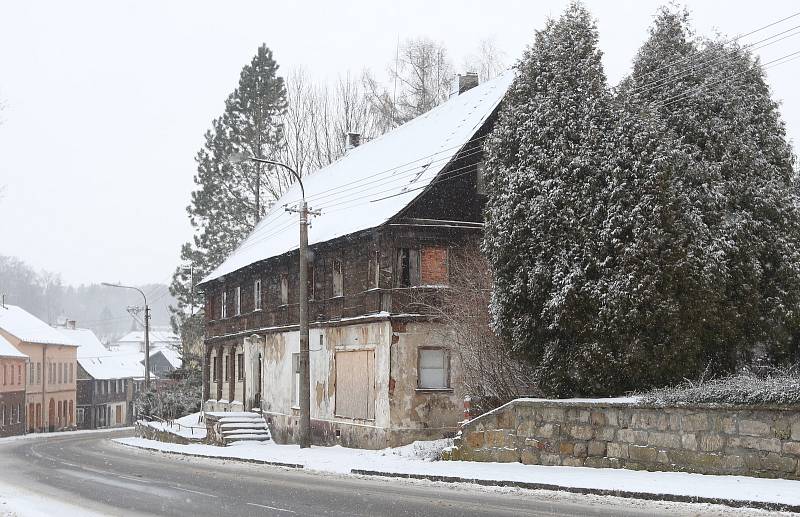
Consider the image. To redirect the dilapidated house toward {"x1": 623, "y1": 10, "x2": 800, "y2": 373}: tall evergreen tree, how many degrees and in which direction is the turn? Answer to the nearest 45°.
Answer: approximately 90° to its left

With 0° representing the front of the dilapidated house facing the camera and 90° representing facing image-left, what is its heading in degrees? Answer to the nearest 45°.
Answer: approximately 45°

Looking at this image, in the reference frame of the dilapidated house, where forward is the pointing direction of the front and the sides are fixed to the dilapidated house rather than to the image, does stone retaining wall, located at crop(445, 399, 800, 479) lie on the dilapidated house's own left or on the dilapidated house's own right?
on the dilapidated house's own left

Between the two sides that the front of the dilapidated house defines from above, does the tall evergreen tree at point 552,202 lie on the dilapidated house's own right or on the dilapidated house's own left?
on the dilapidated house's own left
